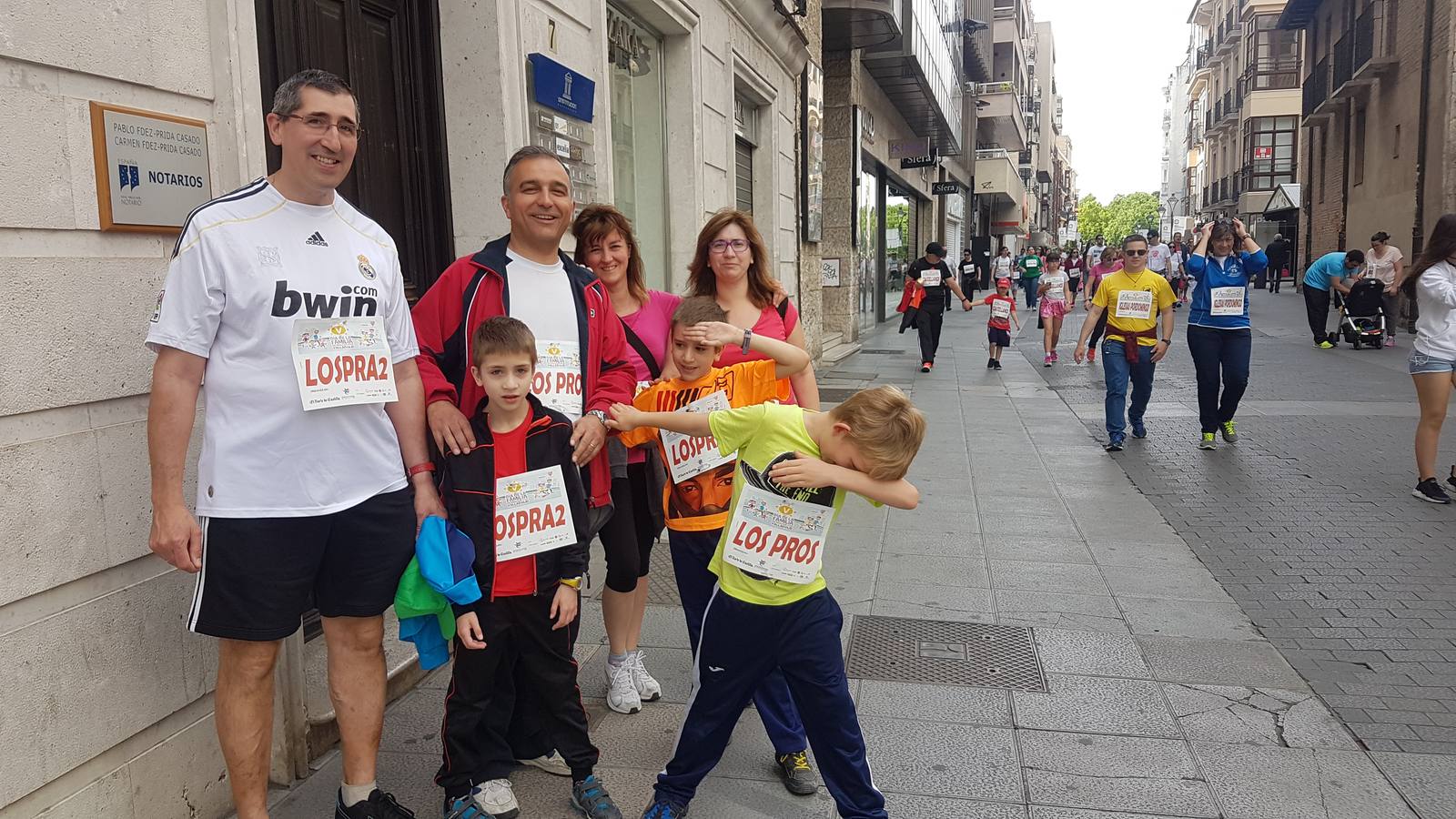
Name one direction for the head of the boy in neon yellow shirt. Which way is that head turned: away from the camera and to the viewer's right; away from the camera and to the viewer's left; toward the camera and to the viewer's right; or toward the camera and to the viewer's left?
toward the camera and to the viewer's right

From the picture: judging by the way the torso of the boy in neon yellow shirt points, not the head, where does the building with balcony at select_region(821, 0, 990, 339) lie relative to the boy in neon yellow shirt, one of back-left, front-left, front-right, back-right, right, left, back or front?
back

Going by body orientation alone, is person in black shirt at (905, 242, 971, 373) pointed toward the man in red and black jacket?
yes

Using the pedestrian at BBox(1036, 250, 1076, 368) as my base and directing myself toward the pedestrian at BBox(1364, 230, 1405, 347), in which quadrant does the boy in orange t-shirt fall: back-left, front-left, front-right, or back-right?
back-right

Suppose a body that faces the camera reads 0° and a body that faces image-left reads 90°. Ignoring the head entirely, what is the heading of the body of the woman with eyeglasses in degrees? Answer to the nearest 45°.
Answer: approximately 0°

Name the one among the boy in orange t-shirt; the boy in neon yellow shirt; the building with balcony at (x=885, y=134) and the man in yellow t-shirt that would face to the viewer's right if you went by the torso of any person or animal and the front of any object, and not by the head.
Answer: the building with balcony

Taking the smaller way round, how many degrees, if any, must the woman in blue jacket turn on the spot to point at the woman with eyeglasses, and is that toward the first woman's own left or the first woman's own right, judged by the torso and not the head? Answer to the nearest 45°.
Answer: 0° — they already face them
